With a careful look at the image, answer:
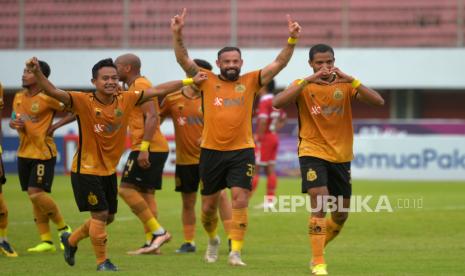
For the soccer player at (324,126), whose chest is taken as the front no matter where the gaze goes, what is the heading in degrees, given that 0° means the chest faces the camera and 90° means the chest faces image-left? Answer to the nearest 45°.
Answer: approximately 0°

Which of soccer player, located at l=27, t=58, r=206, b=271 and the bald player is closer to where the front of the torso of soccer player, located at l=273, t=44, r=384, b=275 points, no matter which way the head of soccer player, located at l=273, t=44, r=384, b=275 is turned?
the soccer player

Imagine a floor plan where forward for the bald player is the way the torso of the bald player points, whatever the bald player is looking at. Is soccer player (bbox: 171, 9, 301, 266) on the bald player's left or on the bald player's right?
on the bald player's left

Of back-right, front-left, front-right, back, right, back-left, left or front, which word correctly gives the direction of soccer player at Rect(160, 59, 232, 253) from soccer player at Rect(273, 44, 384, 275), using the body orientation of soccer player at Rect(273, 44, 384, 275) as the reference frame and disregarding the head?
back-right

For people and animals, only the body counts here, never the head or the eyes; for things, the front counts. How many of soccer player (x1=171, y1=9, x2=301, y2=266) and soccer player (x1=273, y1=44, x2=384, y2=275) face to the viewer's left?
0

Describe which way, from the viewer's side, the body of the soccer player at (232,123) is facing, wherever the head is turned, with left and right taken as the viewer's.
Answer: facing the viewer
